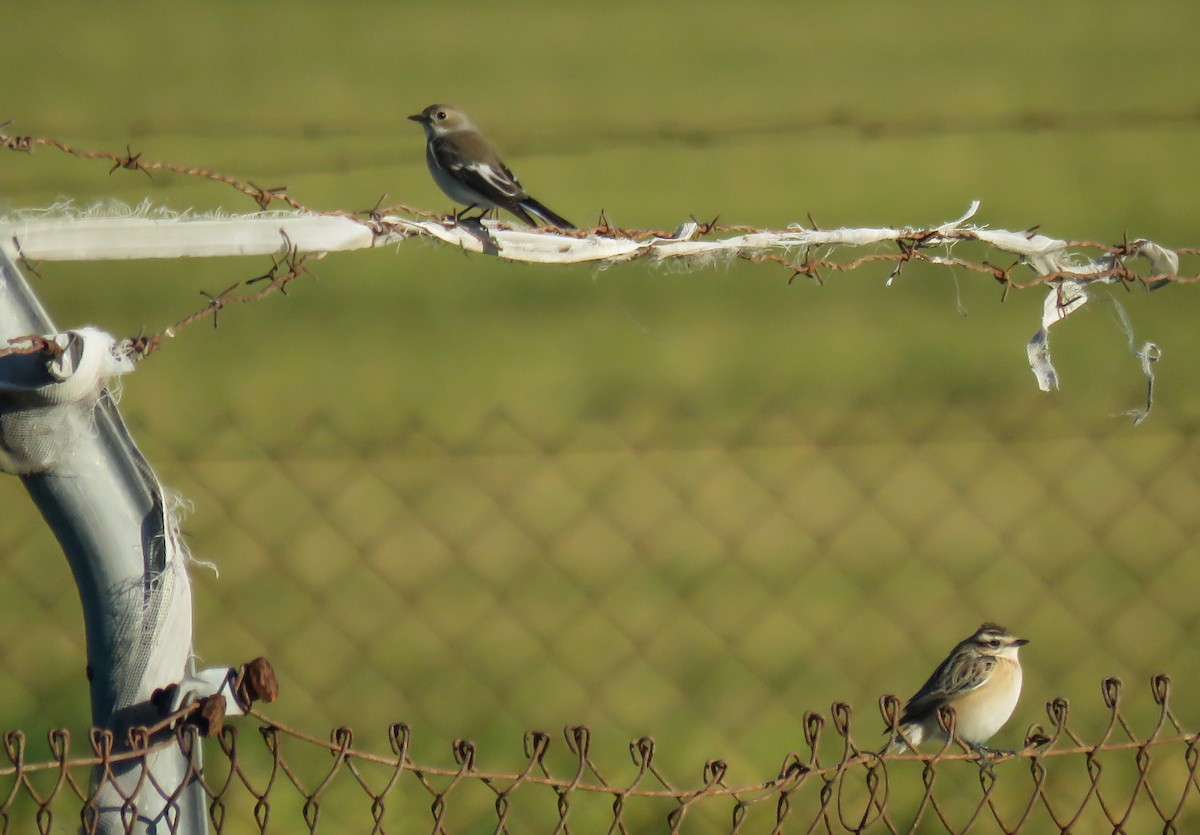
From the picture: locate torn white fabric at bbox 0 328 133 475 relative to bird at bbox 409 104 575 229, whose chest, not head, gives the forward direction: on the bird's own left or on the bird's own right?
on the bird's own left

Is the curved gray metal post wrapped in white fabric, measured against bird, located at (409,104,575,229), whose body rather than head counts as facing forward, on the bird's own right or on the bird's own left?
on the bird's own left

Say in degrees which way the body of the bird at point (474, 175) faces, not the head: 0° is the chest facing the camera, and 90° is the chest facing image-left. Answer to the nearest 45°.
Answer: approximately 90°
